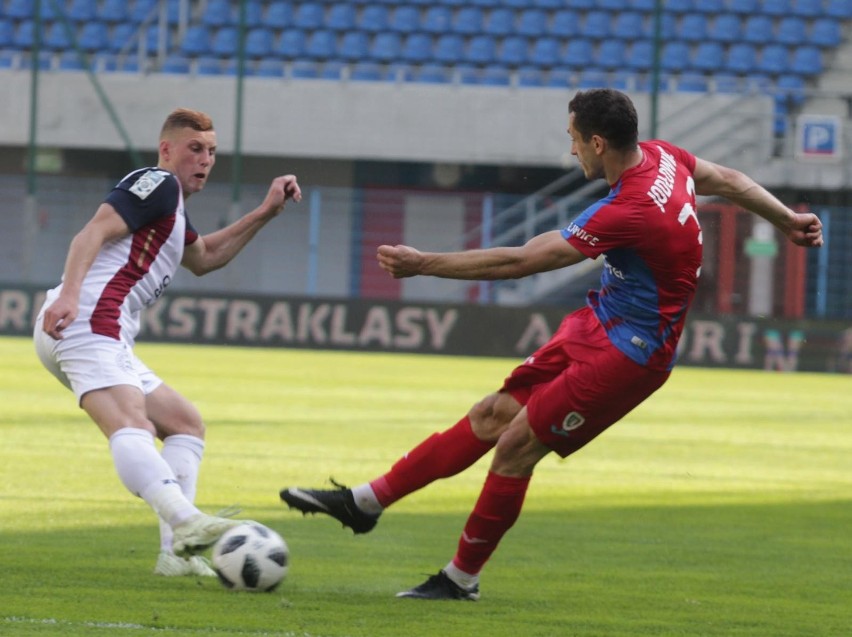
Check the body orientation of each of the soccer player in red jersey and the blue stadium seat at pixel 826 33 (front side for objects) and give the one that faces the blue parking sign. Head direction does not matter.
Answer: the blue stadium seat

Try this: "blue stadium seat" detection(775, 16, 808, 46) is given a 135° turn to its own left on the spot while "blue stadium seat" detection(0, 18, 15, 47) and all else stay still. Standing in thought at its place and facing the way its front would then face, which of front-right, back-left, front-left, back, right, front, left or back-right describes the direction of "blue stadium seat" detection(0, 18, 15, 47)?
back-left

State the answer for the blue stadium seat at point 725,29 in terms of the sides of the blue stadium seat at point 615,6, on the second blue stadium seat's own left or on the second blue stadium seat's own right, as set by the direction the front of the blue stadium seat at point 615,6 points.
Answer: on the second blue stadium seat's own left

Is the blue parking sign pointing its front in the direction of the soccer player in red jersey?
yes

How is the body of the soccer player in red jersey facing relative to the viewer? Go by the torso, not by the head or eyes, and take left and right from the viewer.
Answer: facing to the left of the viewer

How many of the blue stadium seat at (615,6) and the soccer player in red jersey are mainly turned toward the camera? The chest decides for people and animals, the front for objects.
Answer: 1

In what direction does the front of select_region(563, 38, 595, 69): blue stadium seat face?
toward the camera

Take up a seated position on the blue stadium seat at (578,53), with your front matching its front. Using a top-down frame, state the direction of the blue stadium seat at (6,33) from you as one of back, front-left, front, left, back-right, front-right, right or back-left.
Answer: right

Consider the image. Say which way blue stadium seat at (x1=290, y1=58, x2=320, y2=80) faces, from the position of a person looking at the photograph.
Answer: facing the viewer

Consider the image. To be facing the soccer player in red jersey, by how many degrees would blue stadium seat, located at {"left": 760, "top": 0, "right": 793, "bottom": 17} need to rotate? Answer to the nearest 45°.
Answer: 0° — it already faces them

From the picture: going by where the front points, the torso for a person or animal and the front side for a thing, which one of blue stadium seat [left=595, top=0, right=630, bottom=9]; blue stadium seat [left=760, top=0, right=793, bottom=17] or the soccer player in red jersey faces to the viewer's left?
the soccer player in red jersey

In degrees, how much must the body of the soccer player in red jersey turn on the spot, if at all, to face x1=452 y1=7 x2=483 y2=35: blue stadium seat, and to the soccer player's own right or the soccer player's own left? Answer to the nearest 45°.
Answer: approximately 90° to the soccer player's own right

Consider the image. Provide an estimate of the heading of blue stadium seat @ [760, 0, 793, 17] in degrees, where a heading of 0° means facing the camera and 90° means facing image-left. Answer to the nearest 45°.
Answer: approximately 0°

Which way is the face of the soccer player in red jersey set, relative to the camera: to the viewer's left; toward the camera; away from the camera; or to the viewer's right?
to the viewer's left

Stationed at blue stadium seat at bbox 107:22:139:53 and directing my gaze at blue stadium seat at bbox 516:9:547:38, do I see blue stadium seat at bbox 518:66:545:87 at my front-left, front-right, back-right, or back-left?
front-right

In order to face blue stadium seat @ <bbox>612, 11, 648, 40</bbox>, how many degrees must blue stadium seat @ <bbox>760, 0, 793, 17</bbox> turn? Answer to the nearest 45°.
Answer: approximately 90° to its right

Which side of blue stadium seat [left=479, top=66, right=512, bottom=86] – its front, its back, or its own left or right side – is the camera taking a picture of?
front
